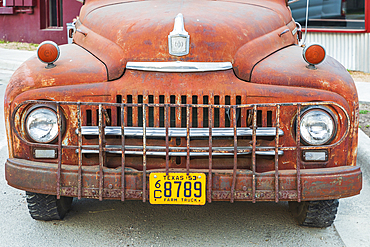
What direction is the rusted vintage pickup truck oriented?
toward the camera

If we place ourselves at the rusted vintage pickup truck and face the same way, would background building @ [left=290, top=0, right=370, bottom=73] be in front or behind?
behind
